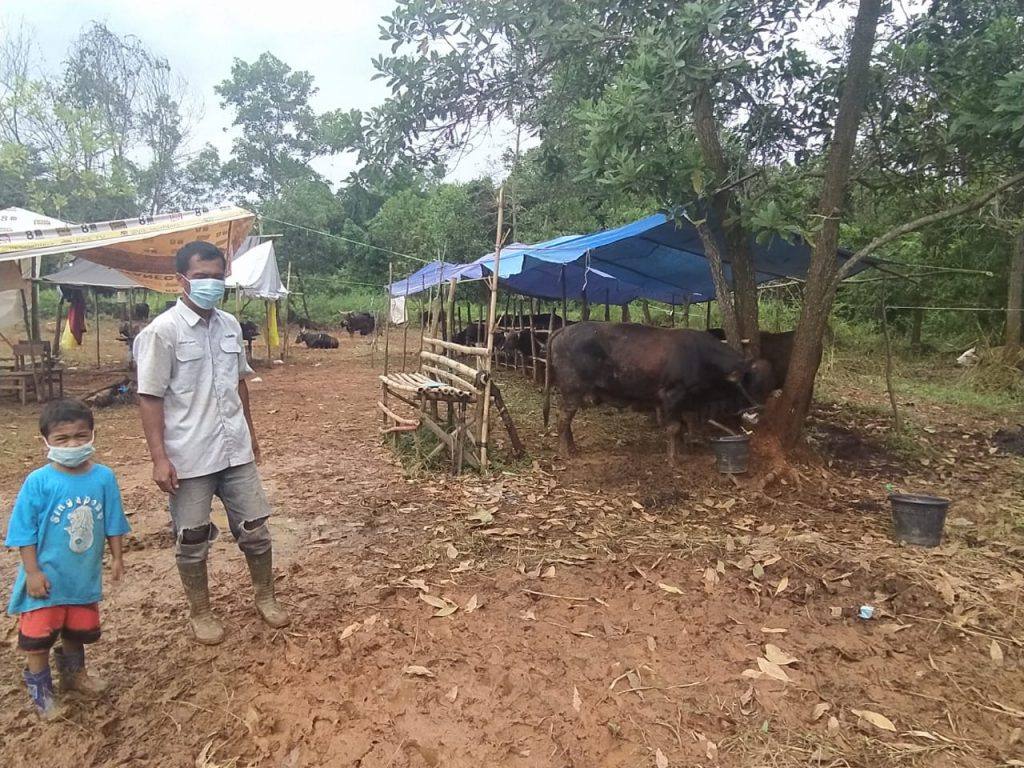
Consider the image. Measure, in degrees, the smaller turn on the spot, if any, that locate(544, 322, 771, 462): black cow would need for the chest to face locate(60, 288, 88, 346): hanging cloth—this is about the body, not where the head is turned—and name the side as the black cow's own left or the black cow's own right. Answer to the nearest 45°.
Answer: approximately 180°

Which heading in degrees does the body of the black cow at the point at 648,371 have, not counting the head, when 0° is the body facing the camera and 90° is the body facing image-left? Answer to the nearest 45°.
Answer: approximately 270°

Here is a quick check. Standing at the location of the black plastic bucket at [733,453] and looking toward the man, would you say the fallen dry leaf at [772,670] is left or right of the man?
left

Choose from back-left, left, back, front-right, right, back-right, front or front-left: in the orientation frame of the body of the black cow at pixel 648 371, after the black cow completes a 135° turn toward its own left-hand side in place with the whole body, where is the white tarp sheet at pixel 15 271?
front-left

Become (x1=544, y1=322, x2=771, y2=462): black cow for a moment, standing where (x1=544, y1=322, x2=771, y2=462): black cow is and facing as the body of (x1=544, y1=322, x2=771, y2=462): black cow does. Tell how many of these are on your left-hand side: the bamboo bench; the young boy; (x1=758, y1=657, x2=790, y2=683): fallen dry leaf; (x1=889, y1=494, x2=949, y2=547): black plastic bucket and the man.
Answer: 0

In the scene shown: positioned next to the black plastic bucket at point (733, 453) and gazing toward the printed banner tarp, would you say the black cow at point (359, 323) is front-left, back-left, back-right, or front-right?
front-right

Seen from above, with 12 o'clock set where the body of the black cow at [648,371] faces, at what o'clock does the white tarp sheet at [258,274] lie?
The white tarp sheet is roughly at 7 o'clock from the black cow.

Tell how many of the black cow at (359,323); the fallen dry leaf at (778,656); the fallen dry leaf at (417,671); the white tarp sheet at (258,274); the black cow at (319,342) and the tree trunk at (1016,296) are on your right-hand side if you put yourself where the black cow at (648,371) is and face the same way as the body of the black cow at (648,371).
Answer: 2

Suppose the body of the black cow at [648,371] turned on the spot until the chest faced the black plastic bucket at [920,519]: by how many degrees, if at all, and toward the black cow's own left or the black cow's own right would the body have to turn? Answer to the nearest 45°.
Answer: approximately 45° to the black cow's own right

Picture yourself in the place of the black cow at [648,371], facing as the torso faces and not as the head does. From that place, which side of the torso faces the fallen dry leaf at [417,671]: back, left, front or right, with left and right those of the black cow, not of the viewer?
right

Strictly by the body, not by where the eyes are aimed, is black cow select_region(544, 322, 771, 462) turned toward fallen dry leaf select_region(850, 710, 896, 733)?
no

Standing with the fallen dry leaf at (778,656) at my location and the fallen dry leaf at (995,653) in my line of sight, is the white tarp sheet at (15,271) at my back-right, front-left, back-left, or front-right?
back-left

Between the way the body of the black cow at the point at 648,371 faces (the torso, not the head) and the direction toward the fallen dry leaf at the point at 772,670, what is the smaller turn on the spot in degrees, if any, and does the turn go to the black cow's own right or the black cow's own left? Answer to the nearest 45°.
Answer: approximately 90° to the black cow's own right

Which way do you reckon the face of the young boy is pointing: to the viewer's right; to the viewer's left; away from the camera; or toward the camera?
toward the camera

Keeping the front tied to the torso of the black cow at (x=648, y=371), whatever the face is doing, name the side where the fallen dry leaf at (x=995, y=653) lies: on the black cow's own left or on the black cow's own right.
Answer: on the black cow's own right

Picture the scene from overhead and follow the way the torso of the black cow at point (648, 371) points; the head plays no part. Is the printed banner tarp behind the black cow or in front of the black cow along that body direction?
behind

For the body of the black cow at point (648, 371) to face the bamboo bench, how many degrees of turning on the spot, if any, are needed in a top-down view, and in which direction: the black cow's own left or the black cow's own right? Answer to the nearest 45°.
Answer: approximately 135° to the black cow's own right
